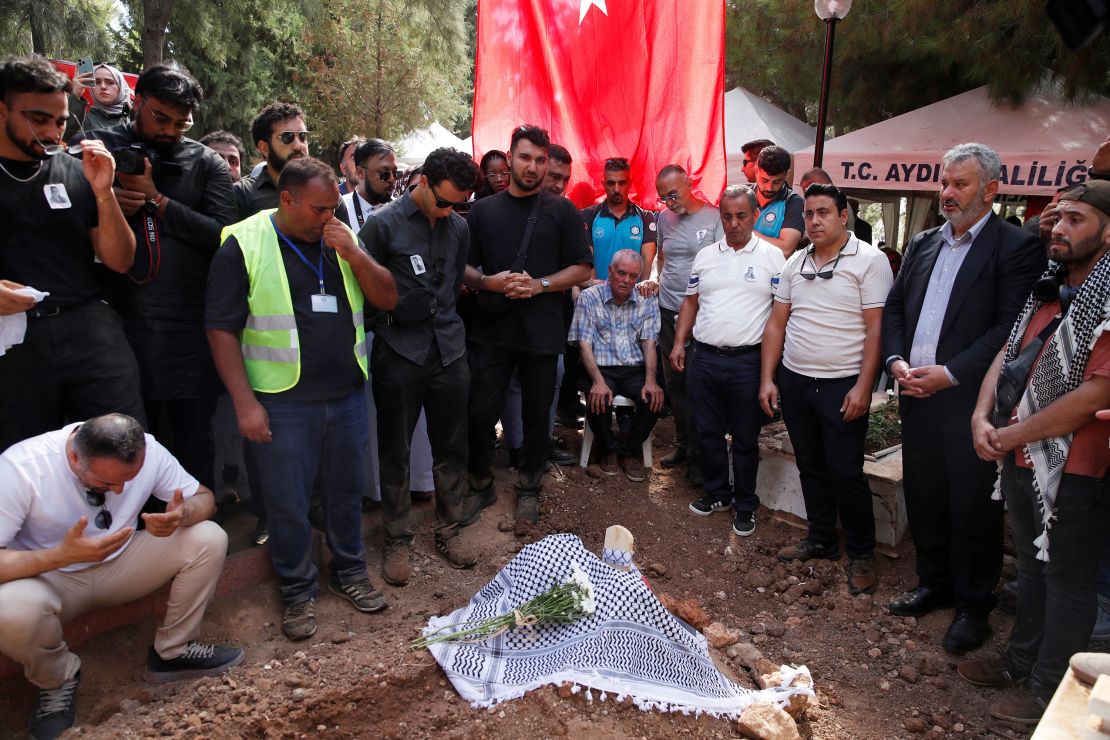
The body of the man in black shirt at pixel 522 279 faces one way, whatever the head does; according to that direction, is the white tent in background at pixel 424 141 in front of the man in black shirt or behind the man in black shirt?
behind

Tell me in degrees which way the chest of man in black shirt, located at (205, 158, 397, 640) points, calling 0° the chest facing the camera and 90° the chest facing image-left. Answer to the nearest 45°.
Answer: approximately 315°

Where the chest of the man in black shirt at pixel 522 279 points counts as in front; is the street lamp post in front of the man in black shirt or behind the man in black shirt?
behind

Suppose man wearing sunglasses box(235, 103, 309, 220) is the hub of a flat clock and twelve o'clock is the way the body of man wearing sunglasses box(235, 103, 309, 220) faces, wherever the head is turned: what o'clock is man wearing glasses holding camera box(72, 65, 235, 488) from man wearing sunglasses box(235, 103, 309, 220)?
man wearing glasses holding camera box(72, 65, 235, 488) is roughly at 3 o'clock from man wearing sunglasses box(235, 103, 309, 220).

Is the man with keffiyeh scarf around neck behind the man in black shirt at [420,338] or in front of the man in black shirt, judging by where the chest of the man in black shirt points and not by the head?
in front

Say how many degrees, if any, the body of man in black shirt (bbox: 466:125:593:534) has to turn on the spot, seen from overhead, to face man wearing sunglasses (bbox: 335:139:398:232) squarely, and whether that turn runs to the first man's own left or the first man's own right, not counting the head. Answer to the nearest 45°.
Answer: approximately 90° to the first man's own right

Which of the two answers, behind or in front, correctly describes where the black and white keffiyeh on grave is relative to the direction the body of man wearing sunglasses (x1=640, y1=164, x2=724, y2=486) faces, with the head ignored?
in front

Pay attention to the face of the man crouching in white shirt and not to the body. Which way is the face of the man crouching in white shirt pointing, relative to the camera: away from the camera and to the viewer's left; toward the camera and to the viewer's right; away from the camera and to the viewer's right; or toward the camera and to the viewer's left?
toward the camera and to the viewer's right

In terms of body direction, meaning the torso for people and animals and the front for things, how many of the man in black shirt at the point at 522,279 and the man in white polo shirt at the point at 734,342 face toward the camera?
2

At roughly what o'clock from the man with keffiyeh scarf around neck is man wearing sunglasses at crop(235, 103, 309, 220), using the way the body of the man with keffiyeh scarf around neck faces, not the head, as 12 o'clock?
The man wearing sunglasses is roughly at 1 o'clock from the man with keffiyeh scarf around neck.

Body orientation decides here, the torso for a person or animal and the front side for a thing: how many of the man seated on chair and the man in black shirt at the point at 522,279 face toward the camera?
2

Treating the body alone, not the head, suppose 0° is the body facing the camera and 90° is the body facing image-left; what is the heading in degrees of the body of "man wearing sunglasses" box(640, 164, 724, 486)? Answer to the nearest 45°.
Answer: approximately 45°

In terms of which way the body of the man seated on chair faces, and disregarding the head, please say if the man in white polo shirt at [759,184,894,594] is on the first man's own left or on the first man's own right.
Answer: on the first man's own left

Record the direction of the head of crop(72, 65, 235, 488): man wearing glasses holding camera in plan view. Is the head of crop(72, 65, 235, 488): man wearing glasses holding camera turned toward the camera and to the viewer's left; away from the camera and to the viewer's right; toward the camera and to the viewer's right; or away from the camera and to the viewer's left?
toward the camera and to the viewer's right
